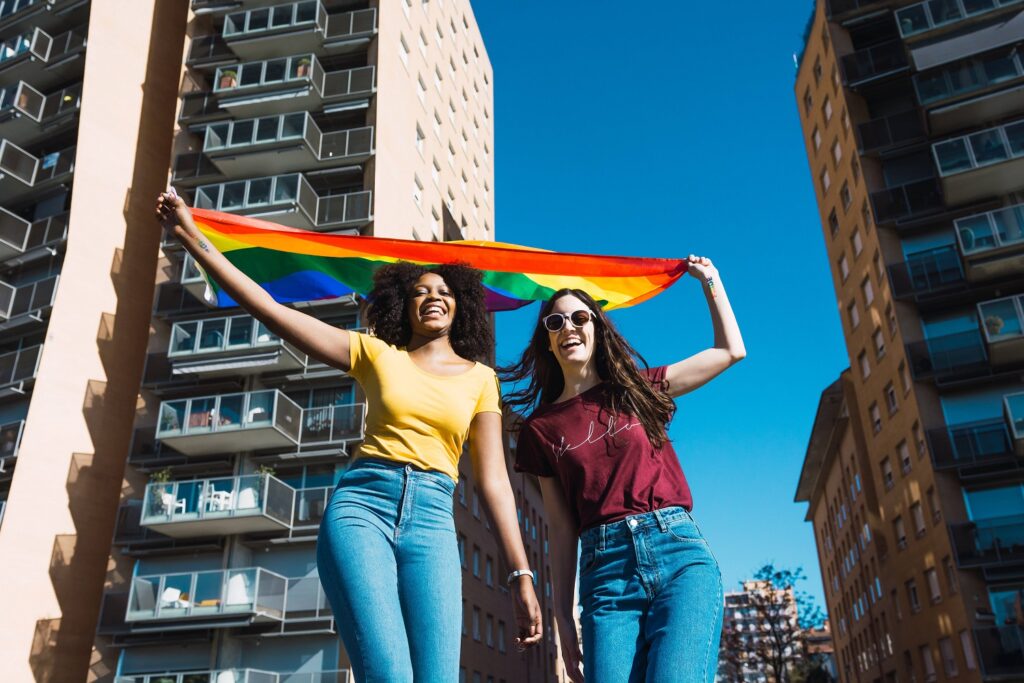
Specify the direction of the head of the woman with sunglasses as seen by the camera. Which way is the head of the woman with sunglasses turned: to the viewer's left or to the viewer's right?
to the viewer's left

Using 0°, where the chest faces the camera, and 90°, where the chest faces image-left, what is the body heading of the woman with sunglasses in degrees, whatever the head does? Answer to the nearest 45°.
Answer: approximately 0°

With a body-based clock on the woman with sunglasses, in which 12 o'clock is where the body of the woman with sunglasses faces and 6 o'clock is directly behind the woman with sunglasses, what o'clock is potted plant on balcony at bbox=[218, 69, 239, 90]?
The potted plant on balcony is roughly at 5 o'clock from the woman with sunglasses.

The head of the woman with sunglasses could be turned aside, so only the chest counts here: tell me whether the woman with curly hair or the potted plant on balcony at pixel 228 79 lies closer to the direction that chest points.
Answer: the woman with curly hair

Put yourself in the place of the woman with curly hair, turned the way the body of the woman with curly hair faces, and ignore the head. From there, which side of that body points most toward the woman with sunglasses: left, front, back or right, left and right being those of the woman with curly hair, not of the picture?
left

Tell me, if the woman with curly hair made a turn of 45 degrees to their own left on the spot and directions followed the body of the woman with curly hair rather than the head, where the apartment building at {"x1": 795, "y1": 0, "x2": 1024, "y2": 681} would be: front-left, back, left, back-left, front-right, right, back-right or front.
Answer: left

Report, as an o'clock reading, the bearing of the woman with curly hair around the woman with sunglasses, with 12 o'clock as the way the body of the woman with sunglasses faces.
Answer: The woman with curly hair is roughly at 2 o'clock from the woman with sunglasses.

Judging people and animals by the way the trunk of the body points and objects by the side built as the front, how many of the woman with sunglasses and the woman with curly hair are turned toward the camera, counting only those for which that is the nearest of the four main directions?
2

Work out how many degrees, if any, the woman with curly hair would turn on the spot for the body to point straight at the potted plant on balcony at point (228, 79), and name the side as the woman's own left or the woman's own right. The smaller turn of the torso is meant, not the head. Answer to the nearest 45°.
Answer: approximately 180°

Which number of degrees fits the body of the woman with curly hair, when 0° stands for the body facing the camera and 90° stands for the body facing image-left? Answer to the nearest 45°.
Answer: approximately 0°
